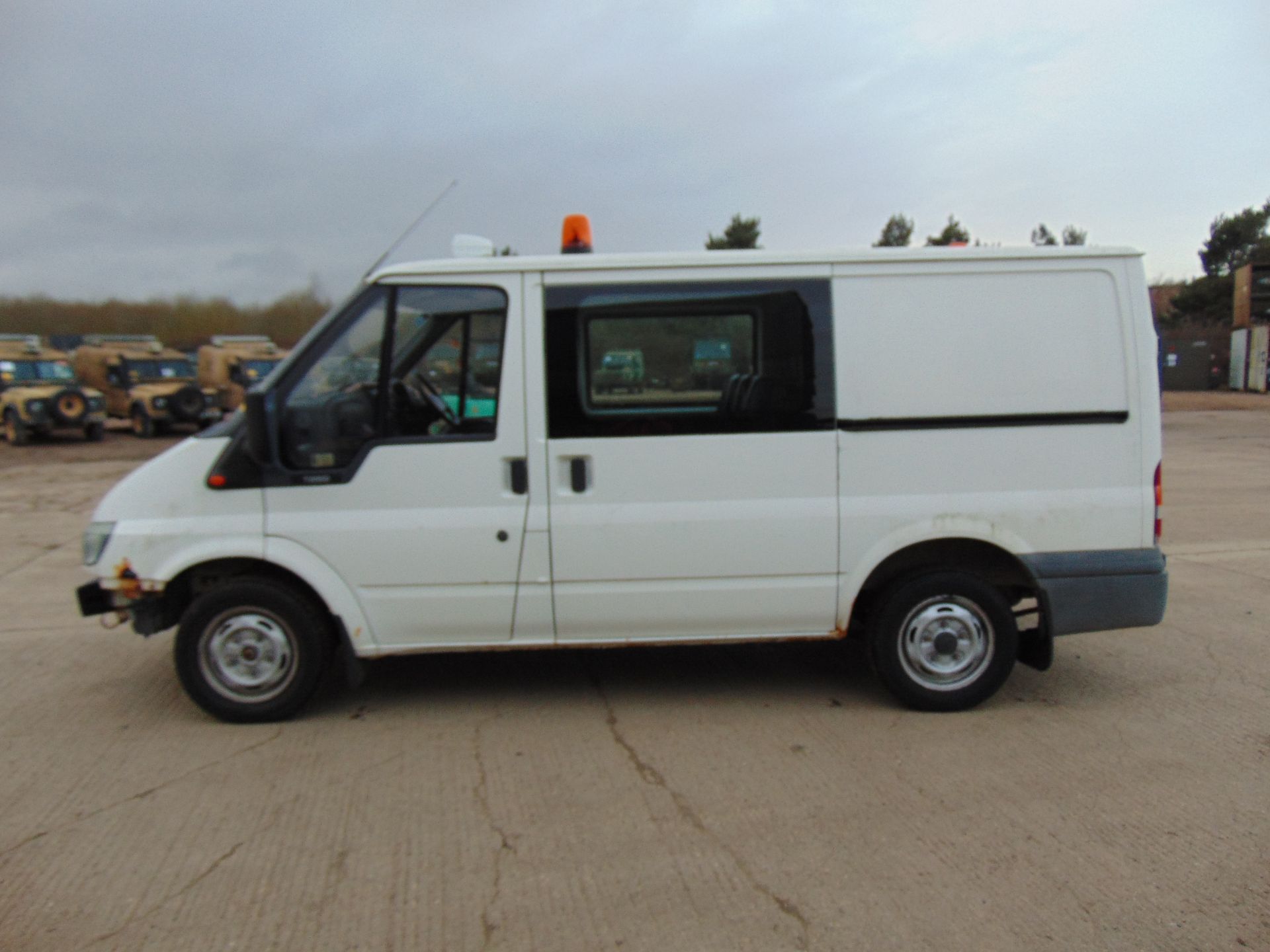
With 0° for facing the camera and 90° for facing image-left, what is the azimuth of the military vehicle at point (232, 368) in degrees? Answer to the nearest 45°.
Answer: approximately 315°

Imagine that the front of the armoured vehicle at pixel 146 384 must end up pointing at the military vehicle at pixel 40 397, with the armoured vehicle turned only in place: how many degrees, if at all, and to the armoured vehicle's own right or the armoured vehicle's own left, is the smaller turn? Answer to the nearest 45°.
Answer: approximately 90° to the armoured vehicle's own right

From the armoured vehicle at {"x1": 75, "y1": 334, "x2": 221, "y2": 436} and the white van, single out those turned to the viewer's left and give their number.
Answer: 1

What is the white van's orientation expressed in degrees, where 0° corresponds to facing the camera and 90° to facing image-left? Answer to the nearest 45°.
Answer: approximately 90°

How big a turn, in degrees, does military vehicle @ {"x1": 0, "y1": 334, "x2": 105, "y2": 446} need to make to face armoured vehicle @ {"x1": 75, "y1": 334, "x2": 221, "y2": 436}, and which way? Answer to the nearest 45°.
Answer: approximately 90° to its left
